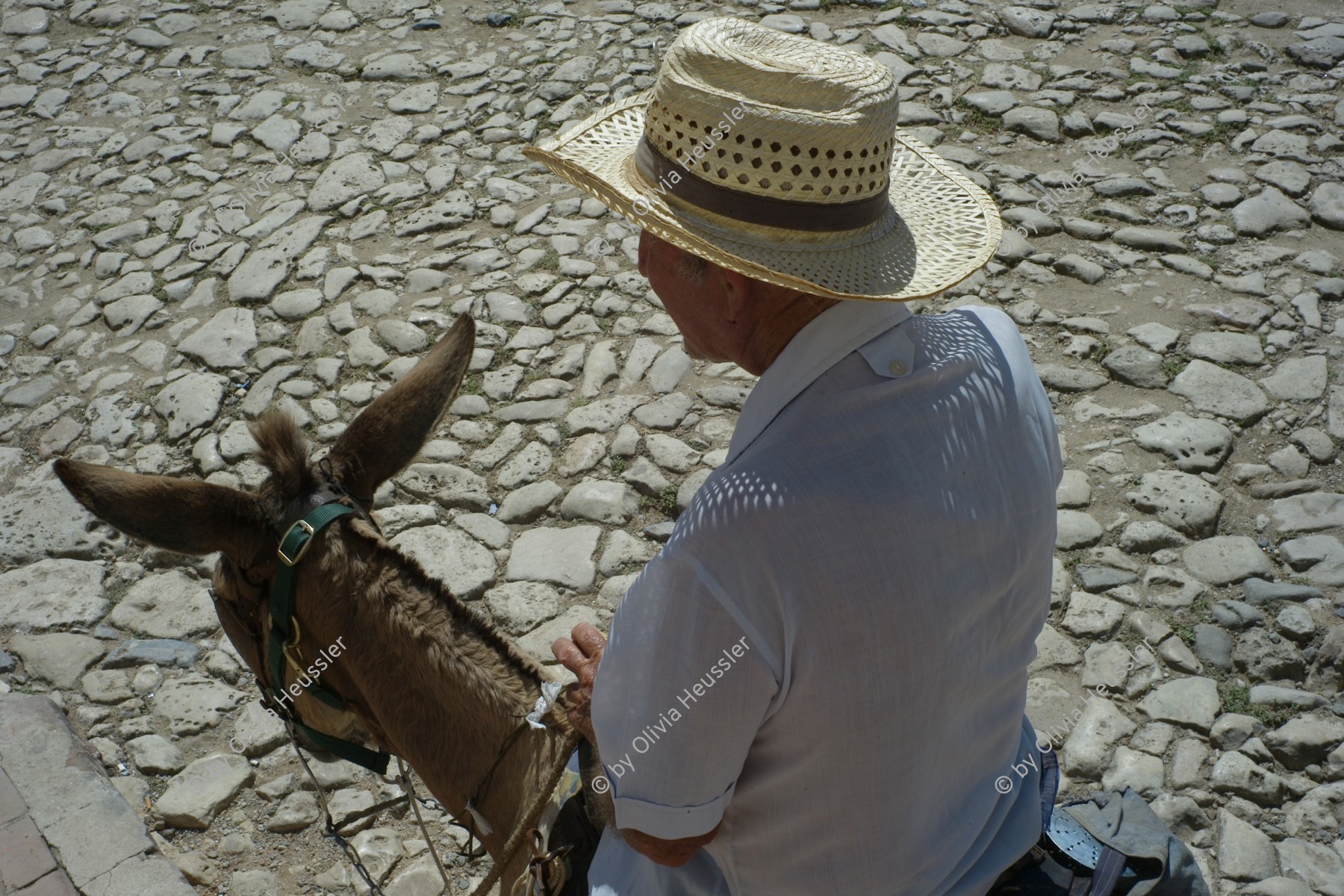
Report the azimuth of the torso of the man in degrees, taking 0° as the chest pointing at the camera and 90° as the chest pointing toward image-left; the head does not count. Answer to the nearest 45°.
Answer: approximately 135°

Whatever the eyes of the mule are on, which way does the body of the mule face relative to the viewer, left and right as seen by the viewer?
facing away from the viewer and to the left of the viewer
